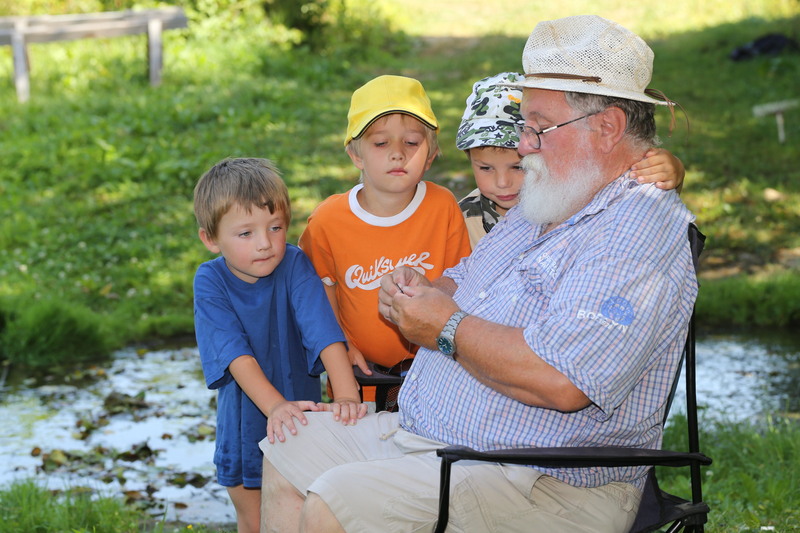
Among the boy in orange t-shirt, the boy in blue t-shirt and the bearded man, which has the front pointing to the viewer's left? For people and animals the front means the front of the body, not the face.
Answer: the bearded man

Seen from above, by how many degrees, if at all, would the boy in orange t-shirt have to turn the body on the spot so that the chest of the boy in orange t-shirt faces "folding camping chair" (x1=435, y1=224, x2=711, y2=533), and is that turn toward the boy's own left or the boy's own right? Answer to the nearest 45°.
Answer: approximately 45° to the boy's own left

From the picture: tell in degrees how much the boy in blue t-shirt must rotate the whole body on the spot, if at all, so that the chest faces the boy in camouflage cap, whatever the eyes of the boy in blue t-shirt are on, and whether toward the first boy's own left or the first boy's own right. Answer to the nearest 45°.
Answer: approximately 90° to the first boy's own left

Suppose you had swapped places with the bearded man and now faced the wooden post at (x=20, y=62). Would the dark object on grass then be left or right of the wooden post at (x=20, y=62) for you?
right

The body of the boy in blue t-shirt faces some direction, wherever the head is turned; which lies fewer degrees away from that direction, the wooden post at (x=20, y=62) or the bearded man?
the bearded man

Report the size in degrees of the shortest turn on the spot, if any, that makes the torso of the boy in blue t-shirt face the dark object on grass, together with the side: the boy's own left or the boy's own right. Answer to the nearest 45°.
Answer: approximately 90° to the boy's own left

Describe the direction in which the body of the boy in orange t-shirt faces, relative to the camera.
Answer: toward the camera

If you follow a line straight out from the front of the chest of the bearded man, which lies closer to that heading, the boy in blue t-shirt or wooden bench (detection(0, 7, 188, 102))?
the boy in blue t-shirt

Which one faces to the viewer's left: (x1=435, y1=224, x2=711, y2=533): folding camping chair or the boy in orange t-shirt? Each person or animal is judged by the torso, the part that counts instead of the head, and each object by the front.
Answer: the folding camping chair

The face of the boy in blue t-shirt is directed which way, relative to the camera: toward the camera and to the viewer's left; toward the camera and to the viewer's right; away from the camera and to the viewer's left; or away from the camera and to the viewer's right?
toward the camera and to the viewer's right

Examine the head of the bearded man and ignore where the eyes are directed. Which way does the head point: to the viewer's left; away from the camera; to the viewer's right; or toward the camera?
to the viewer's left

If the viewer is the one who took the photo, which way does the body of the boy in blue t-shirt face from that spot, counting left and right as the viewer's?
facing the viewer and to the right of the viewer

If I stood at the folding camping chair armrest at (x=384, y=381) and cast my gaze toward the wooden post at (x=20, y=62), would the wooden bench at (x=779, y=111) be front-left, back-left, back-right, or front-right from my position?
front-right
